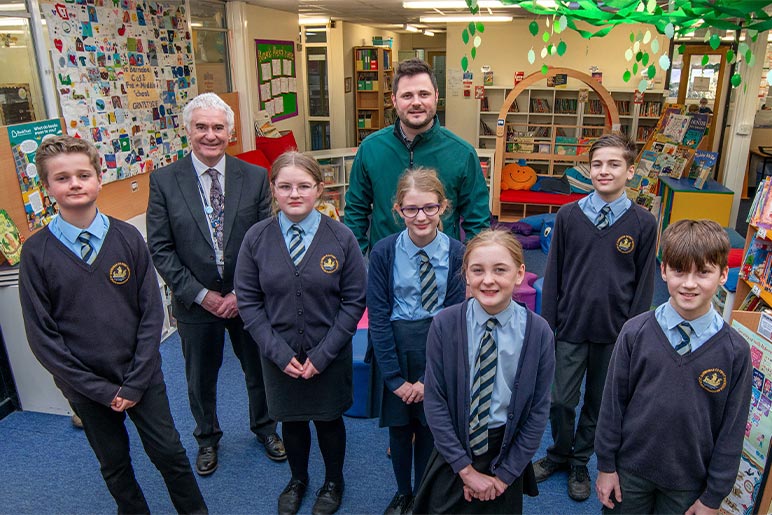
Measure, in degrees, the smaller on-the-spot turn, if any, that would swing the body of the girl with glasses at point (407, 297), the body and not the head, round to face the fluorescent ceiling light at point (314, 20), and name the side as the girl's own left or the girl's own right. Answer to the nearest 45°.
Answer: approximately 180°

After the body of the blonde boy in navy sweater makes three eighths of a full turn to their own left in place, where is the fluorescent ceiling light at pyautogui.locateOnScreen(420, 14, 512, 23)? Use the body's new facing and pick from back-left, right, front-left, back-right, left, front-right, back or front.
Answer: front

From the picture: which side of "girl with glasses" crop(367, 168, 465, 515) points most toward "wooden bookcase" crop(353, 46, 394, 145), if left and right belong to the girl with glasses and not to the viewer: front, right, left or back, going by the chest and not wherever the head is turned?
back

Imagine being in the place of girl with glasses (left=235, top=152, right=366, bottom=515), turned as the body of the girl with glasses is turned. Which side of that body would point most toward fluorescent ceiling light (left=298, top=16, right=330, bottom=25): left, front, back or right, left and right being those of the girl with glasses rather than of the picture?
back

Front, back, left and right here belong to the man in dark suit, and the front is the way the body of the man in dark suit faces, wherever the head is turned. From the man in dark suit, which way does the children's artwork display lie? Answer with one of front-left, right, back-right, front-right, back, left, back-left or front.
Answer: back

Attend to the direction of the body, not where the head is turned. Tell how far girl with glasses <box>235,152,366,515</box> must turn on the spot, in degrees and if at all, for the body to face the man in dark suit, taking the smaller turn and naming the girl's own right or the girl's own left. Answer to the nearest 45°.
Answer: approximately 135° to the girl's own right
